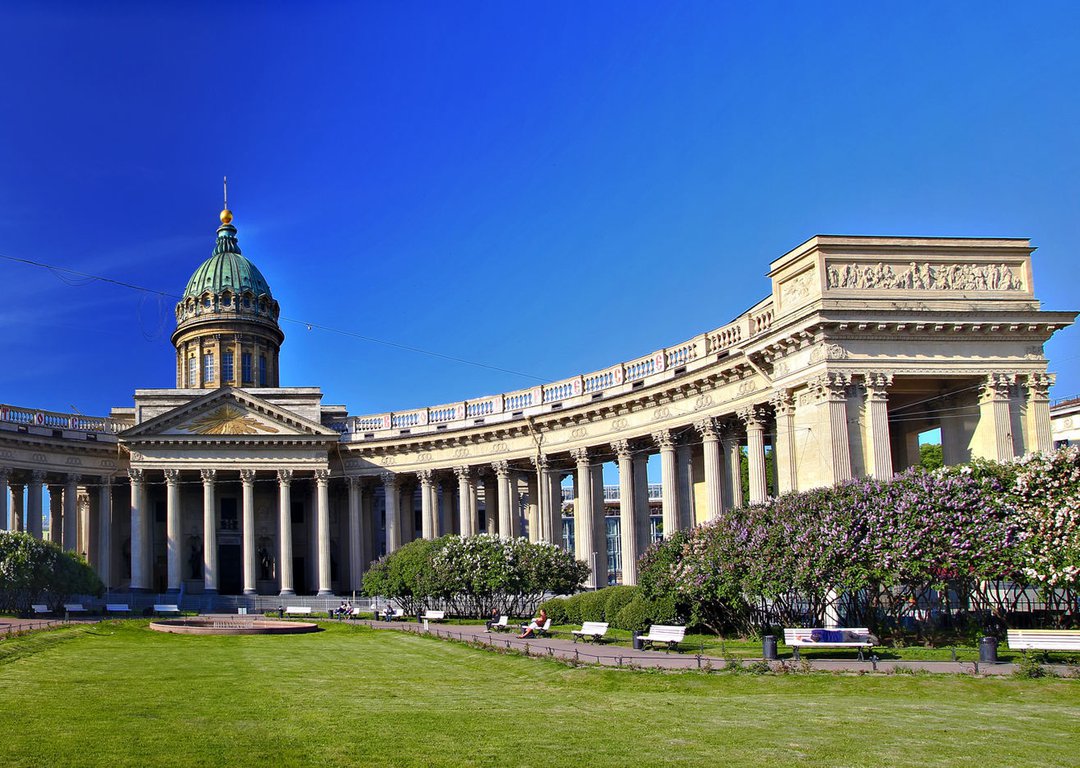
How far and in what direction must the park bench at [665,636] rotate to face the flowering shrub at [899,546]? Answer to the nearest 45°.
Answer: approximately 135° to its left

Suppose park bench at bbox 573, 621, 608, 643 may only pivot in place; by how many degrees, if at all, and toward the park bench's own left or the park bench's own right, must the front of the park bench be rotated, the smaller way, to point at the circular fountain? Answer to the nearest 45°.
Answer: approximately 90° to the park bench's own right

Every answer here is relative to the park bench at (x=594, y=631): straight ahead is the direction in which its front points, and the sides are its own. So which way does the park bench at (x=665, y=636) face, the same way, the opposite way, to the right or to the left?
the same way

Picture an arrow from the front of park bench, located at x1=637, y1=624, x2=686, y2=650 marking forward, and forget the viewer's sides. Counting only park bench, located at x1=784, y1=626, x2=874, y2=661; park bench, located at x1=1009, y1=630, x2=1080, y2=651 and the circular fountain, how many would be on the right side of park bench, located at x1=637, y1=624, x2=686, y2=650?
1

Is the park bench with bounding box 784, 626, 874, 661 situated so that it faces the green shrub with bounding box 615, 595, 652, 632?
no

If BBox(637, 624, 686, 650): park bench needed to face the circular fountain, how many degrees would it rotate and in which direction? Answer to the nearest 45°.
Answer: approximately 90° to its right

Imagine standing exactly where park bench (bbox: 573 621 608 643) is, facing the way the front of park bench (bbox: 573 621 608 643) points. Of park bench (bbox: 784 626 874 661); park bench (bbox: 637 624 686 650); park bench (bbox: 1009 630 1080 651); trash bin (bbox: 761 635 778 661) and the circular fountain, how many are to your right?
1

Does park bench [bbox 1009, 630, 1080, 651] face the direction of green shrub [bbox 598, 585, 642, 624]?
no

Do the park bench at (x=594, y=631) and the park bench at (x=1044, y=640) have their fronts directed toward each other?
no

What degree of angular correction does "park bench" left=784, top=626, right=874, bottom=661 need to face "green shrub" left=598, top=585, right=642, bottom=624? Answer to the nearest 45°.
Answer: approximately 135° to its right

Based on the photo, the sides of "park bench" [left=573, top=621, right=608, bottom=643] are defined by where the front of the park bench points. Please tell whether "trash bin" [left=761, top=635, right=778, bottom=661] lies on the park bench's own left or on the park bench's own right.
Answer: on the park bench's own left

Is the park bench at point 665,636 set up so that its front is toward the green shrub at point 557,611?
no

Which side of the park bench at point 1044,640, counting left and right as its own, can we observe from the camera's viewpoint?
front

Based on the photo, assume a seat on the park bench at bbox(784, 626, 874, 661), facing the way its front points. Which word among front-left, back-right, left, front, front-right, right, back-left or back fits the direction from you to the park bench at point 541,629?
back-right

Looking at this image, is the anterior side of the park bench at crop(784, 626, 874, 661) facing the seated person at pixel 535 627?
no

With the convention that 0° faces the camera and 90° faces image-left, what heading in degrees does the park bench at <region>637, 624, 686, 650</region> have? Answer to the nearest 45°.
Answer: approximately 45°
